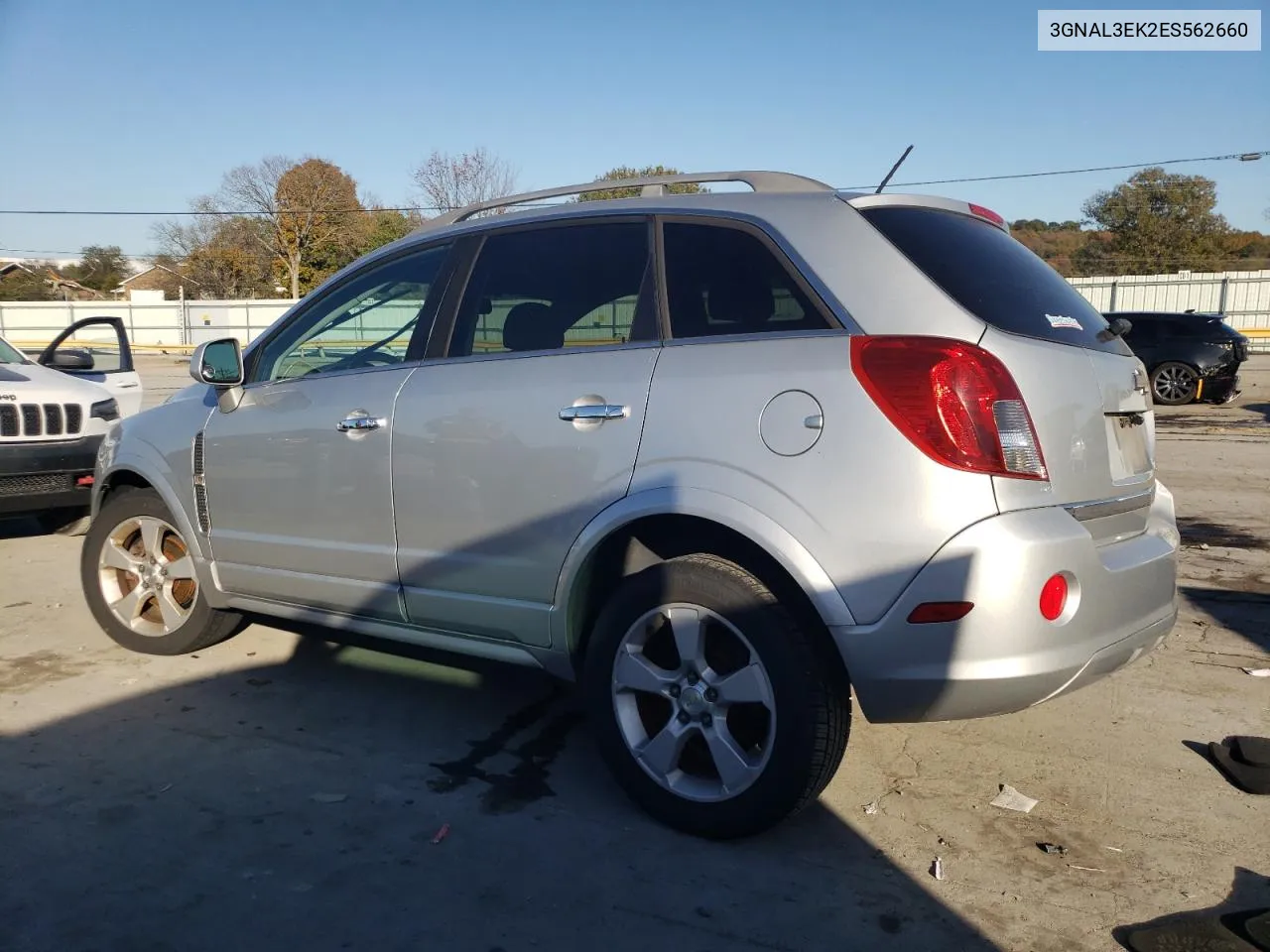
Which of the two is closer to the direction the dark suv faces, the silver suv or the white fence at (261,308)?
the white fence

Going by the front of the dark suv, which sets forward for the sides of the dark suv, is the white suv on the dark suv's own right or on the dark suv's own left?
on the dark suv's own left

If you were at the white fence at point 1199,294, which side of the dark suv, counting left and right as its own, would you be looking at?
right

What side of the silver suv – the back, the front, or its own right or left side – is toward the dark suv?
right

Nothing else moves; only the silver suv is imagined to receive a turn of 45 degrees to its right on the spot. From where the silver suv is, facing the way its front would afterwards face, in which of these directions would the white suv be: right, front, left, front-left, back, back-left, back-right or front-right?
front-left

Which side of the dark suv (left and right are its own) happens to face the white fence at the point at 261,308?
front

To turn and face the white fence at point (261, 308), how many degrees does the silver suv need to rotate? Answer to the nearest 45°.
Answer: approximately 45° to its right

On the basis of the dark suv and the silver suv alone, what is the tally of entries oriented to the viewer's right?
0

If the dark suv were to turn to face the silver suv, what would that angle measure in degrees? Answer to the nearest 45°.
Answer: approximately 90° to its left

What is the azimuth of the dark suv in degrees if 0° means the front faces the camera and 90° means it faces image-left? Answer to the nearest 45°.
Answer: approximately 90°

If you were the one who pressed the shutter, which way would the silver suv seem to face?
facing away from the viewer and to the left of the viewer

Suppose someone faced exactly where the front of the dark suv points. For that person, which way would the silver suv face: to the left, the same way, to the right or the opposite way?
the same way
